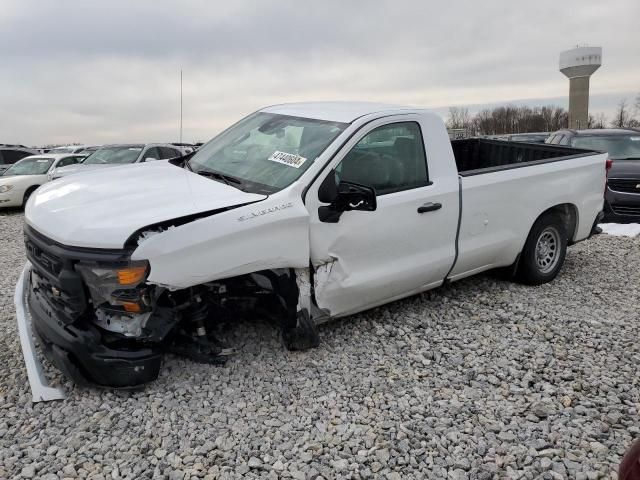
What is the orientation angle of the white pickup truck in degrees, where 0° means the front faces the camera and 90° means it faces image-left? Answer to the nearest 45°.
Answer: approximately 45°

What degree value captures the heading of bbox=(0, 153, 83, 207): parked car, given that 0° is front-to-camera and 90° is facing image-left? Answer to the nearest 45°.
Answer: approximately 45°

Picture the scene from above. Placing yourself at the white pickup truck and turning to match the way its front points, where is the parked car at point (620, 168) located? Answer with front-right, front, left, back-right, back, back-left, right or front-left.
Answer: back

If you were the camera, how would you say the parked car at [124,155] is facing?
facing the viewer and to the left of the viewer

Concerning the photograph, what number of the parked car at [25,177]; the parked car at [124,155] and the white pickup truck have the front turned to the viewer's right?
0

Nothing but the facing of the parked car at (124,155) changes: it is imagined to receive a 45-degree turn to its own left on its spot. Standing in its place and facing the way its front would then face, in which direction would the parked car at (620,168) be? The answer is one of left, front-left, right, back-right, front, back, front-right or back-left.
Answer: front-left

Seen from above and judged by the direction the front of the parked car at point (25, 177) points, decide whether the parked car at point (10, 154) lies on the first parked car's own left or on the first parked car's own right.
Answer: on the first parked car's own right

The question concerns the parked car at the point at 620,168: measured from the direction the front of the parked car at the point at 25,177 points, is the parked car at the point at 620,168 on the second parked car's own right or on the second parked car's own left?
on the second parked car's own left

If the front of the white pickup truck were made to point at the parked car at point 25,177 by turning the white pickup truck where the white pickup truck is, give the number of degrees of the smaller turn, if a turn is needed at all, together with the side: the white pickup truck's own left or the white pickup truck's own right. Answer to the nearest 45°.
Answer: approximately 90° to the white pickup truck's own right
